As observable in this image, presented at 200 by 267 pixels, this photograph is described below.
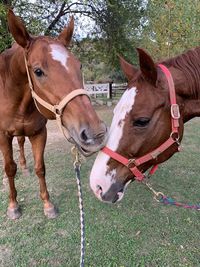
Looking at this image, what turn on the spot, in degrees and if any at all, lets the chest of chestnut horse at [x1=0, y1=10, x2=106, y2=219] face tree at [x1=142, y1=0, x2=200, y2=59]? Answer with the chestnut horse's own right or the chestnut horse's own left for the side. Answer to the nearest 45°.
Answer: approximately 90° to the chestnut horse's own left

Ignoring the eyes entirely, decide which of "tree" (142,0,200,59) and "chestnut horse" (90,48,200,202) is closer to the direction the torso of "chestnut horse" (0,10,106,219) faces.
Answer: the chestnut horse

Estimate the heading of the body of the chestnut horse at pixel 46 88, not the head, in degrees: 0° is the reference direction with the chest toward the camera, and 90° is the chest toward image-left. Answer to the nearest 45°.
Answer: approximately 315°
